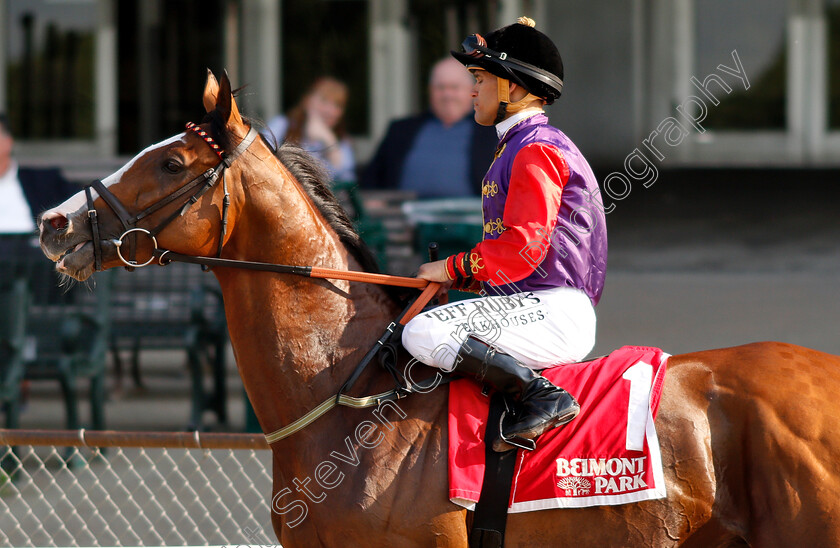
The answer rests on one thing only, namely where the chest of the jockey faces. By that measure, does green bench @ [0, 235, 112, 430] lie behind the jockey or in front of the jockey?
in front

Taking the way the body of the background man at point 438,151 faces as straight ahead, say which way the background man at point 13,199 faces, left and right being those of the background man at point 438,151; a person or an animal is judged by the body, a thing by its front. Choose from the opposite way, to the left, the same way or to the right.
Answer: the same way

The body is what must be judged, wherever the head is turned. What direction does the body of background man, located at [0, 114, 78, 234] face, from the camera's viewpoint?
toward the camera

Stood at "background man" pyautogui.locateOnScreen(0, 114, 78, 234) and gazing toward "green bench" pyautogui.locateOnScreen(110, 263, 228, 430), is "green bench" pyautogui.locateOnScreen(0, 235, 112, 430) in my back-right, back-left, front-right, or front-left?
front-right

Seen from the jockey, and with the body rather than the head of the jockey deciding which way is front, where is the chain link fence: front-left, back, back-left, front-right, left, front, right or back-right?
front-right

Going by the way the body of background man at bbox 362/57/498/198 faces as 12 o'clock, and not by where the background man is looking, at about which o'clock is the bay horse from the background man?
The bay horse is roughly at 12 o'clock from the background man.

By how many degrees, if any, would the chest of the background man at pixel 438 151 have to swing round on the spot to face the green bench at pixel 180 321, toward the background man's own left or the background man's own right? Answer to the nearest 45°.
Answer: approximately 45° to the background man's own right

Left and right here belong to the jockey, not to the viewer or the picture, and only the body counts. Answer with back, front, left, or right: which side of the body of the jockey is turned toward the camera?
left

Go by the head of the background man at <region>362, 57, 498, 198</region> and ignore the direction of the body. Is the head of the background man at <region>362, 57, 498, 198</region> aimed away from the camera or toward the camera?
toward the camera

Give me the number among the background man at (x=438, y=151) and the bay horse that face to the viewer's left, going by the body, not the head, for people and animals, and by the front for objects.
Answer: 1

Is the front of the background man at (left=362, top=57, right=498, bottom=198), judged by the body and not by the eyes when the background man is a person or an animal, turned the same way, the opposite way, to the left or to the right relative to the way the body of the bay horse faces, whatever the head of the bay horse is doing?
to the left

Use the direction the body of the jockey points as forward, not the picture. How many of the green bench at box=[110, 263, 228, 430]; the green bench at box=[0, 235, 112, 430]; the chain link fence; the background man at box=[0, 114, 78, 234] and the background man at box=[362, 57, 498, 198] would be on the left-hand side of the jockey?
0

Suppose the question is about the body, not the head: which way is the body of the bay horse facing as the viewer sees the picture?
to the viewer's left

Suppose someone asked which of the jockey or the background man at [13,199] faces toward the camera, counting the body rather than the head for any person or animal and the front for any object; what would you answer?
the background man

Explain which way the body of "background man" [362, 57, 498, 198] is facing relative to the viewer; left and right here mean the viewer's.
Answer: facing the viewer
